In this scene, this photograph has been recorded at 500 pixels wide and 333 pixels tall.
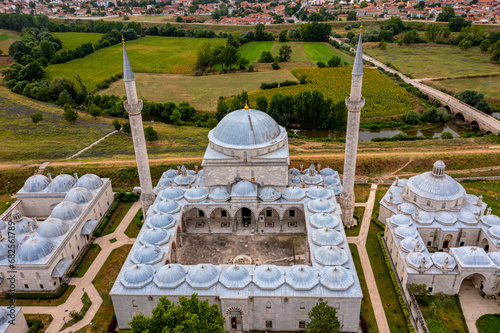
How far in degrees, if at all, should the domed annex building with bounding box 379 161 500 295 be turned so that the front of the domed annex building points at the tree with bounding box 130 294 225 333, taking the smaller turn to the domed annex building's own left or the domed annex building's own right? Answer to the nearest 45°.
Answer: approximately 45° to the domed annex building's own right

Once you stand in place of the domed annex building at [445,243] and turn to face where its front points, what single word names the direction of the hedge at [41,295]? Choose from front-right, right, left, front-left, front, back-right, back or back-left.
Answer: front-right

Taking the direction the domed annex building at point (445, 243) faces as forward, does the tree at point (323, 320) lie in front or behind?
in front

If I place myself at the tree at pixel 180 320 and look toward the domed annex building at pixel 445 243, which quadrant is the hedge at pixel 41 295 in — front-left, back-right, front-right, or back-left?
back-left

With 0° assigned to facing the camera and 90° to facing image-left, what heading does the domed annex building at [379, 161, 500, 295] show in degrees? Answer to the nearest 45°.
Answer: approximately 0°

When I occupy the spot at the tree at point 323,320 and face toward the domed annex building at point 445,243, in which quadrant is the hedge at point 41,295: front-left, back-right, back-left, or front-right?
back-left
